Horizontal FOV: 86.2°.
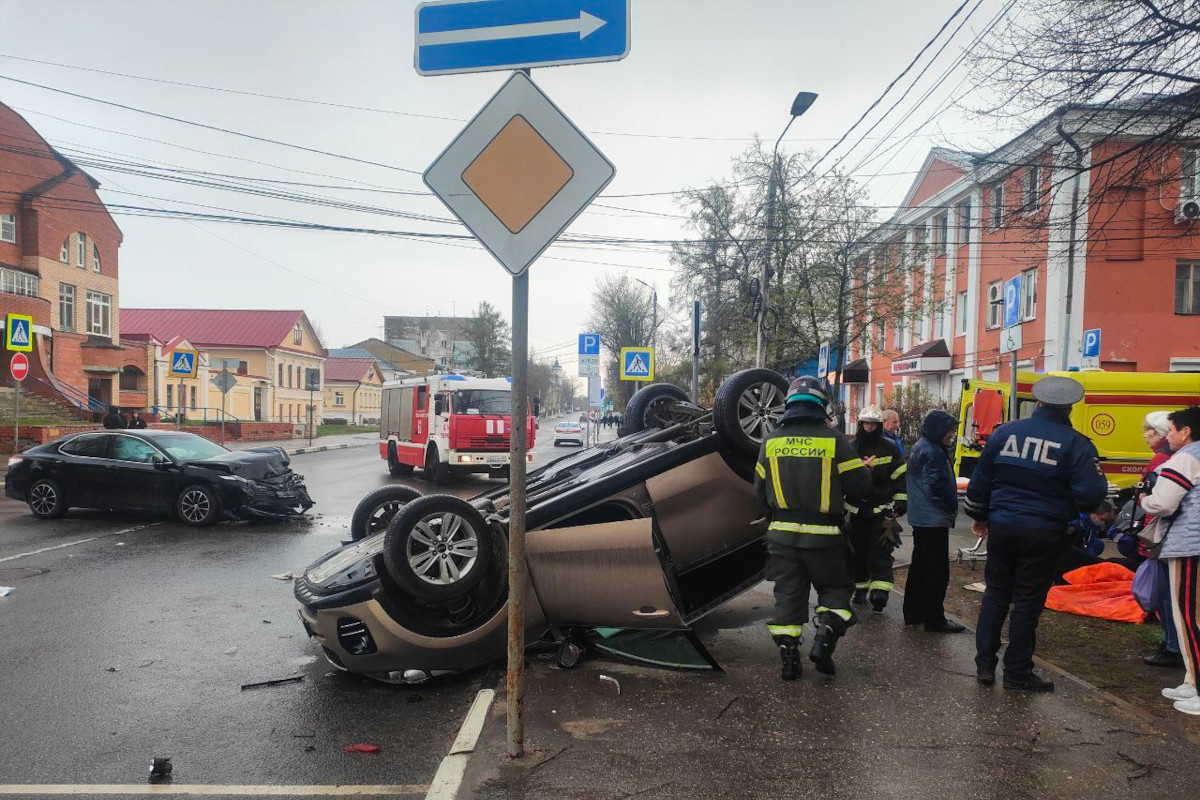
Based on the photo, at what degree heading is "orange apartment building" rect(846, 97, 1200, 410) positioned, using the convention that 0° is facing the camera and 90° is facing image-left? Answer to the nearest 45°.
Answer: approximately 45°

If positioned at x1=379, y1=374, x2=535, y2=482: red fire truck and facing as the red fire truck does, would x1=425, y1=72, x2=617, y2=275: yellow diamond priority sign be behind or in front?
in front

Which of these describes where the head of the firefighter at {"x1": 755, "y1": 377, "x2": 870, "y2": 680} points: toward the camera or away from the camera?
away from the camera

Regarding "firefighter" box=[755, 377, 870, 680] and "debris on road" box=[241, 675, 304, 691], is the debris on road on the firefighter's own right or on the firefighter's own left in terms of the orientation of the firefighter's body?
on the firefighter's own left

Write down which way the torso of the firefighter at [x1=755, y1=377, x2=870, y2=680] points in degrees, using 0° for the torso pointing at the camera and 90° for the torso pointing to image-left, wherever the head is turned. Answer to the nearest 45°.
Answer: approximately 180°

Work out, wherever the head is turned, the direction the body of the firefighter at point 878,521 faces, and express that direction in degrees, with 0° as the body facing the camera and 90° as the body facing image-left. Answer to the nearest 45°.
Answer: approximately 0°

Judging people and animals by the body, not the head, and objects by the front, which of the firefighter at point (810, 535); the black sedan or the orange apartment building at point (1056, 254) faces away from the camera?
the firefighter

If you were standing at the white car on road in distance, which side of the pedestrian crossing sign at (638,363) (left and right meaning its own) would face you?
back

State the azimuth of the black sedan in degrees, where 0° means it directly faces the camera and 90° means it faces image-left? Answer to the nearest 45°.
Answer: approximately 315°

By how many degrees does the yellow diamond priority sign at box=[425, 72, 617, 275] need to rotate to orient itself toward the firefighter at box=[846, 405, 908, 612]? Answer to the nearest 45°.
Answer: approximately 135° to its left

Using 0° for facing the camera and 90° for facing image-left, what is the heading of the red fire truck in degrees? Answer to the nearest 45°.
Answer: approximately 315°

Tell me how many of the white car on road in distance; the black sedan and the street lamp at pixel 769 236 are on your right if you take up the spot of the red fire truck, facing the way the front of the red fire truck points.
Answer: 1
